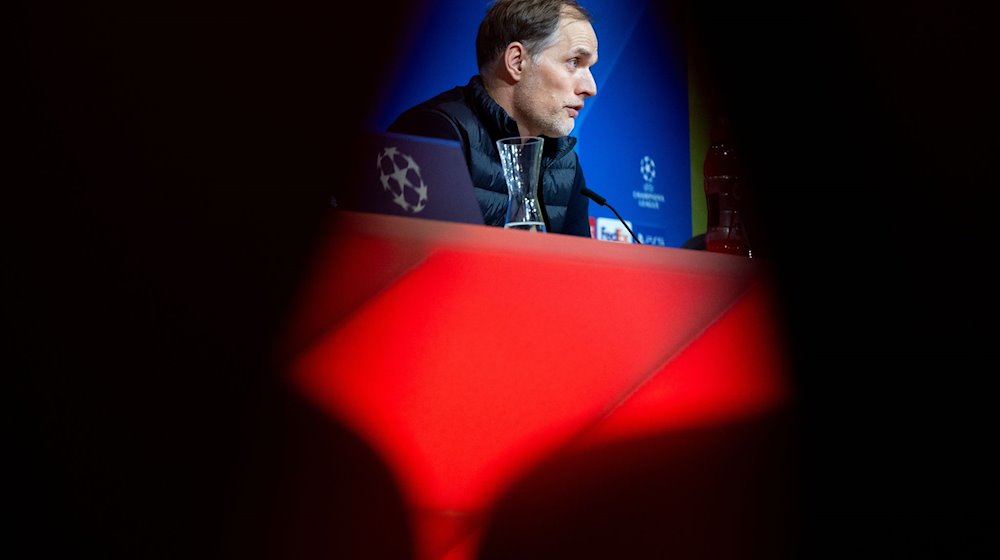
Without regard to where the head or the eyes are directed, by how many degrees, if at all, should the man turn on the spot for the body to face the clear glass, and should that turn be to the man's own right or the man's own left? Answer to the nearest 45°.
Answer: approximately 45° to the man's own right

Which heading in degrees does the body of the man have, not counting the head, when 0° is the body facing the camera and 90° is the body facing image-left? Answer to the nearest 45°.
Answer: approximately 315°
